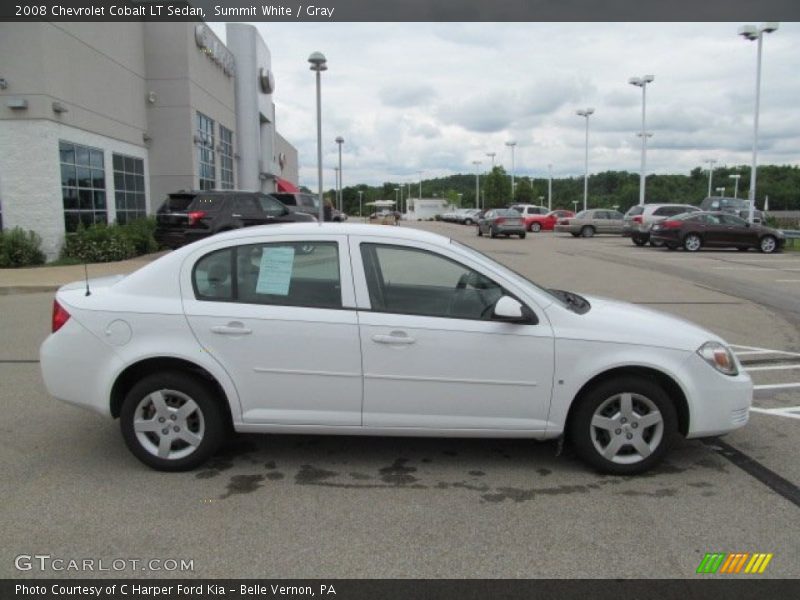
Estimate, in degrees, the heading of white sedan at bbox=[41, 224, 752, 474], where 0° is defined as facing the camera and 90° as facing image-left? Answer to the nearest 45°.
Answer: approximately 270°

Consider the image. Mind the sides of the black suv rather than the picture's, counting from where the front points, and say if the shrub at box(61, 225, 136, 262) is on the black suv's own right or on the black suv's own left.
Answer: on the black suv's own left

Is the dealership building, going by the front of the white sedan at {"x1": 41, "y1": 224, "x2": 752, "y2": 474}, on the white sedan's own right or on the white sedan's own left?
on the white sedan's own left

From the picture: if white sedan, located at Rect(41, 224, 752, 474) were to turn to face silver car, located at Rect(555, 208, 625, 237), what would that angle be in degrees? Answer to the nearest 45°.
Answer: approximately 90° to its left

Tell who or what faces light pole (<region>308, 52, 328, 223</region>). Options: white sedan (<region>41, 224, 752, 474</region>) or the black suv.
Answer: the black suv

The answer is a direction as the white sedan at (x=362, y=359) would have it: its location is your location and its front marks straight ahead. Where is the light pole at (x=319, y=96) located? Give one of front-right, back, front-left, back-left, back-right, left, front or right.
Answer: left

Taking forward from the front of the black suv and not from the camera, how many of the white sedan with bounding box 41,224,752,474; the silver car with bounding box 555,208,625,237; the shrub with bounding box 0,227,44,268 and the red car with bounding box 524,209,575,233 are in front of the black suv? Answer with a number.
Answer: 2

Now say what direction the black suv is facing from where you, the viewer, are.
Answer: facing away from the viewer and to the right of the viewer

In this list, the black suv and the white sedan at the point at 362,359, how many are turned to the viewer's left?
0

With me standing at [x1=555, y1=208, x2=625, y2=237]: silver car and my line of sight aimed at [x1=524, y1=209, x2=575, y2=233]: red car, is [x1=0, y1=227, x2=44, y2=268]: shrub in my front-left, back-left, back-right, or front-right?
back-left

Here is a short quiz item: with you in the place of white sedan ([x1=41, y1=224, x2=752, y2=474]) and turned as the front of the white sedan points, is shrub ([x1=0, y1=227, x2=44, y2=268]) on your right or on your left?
on your left

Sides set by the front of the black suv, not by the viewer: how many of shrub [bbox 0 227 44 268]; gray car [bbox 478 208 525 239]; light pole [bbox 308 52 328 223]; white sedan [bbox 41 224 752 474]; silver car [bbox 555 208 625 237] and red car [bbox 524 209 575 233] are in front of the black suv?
4

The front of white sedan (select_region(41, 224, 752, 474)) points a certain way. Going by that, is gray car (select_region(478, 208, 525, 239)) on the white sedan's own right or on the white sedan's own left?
on the white sedan's own left
